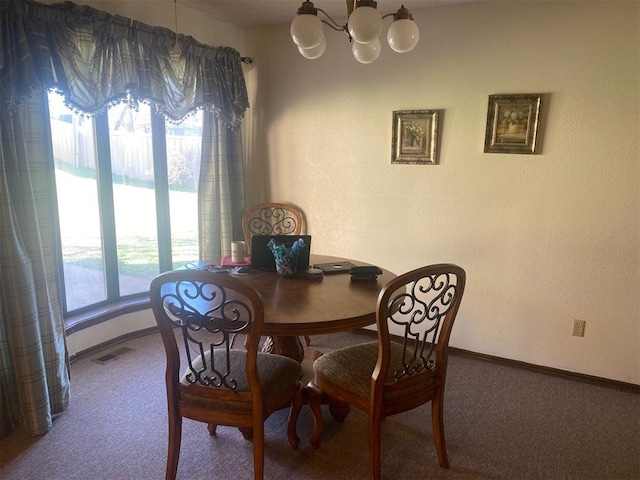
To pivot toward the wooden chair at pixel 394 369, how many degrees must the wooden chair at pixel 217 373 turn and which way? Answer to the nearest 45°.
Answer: approximately 45° to its right

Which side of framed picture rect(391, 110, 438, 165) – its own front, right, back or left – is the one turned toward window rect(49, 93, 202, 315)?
right

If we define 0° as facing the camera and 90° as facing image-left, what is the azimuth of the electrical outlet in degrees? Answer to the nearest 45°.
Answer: approximately 0°

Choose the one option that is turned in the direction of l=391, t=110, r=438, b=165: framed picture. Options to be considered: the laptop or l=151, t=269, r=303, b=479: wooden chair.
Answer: the wooden chair

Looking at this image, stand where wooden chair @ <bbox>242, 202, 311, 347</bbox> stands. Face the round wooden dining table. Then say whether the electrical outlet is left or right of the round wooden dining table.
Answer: left

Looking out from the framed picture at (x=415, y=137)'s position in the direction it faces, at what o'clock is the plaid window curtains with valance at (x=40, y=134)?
The plaid window curtains with valance is roughly at 2 o'clock from the framed picture.
